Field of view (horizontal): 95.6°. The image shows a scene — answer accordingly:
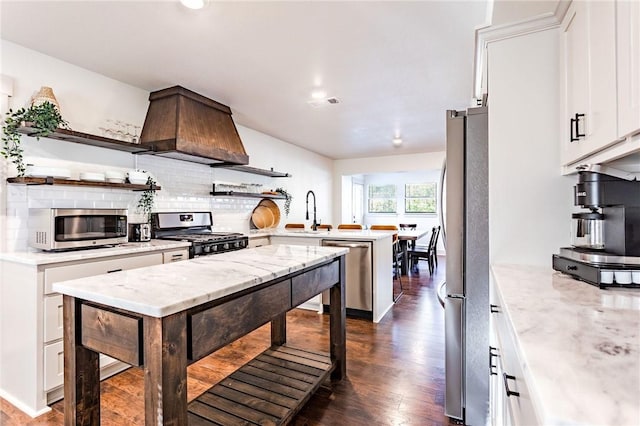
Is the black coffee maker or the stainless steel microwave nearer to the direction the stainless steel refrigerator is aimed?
the stainless steel microwave

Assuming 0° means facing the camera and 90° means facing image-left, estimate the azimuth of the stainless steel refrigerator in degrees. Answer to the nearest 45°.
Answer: approximately 90°

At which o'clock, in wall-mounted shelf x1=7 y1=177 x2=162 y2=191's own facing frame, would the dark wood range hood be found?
The dark wood range hood is roughly at 10 o'clock from the wall-mounted shelf.

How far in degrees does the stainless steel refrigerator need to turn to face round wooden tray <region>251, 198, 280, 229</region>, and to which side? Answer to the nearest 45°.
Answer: approximately 45° to its right

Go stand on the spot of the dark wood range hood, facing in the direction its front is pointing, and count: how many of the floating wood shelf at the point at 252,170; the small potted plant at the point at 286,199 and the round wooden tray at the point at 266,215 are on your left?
3

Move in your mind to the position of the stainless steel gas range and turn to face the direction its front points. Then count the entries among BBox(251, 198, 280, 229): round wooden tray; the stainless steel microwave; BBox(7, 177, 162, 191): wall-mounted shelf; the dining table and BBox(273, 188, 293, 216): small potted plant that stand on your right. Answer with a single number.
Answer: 2

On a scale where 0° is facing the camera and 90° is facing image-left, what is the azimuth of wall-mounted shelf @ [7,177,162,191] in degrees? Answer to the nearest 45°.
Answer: approximately 315°

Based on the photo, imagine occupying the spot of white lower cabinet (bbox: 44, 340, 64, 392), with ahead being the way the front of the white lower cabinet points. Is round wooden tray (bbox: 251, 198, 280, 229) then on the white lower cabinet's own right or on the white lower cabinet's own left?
on the white lower cabinet's own left

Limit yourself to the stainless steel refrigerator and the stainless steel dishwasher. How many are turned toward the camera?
1
